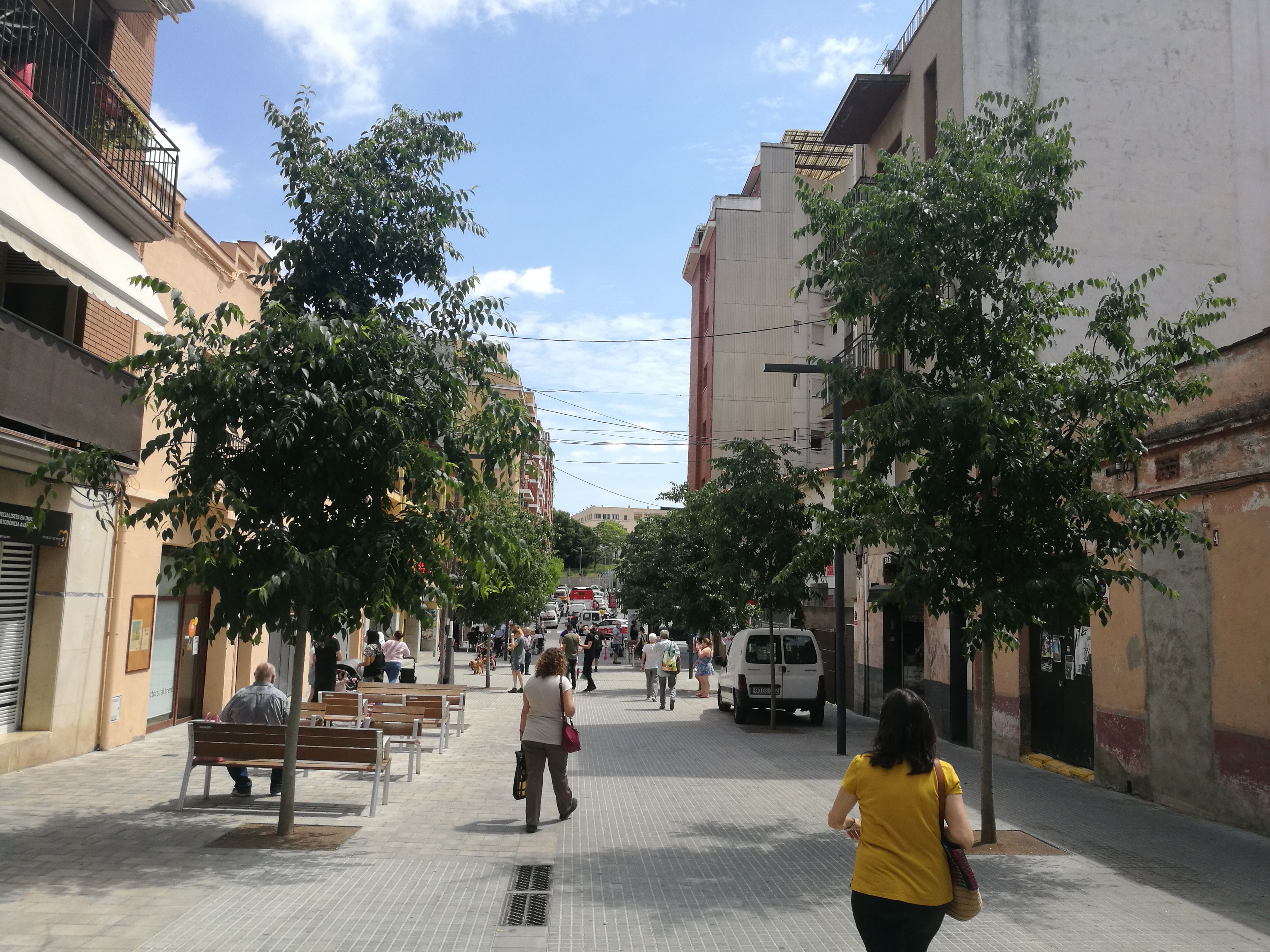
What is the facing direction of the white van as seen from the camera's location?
facing away from the viewer

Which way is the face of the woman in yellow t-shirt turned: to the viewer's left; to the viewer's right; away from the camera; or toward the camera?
away from the camera

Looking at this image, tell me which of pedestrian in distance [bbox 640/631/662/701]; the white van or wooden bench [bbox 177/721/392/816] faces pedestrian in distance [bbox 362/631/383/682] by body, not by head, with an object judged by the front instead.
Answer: the wooden bench

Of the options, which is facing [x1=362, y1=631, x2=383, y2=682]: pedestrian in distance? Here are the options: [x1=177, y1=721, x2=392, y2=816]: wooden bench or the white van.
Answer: the wooden bench

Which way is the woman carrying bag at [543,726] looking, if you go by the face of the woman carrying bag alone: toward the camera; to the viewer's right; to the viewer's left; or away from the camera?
away from the camera

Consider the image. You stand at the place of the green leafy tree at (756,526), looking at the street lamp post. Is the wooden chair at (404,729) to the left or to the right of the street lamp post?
right

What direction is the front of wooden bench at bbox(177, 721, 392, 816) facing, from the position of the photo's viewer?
facing away from the viewer

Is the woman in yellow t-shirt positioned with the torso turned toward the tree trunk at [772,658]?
yes
